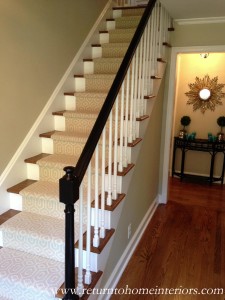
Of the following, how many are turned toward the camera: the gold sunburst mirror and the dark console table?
2

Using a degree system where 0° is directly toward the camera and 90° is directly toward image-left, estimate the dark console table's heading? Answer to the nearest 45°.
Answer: approximately 0°
